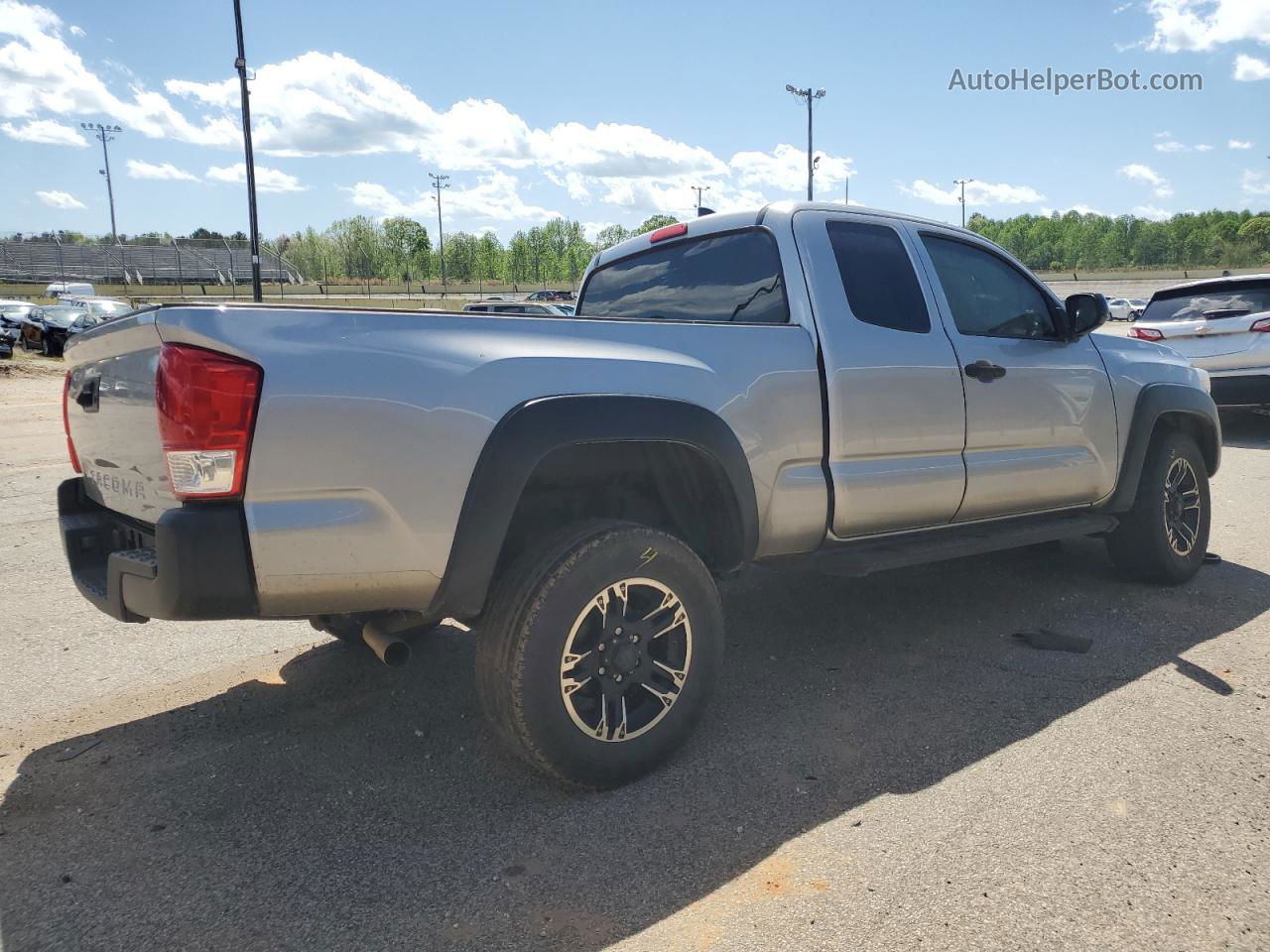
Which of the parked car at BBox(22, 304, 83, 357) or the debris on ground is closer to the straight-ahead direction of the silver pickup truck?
the debris on ground

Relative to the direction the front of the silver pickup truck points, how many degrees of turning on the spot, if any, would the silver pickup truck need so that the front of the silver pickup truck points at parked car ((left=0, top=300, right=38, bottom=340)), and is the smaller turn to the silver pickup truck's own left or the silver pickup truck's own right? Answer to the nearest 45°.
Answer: approximately 90° to the silver pickup truck's own left

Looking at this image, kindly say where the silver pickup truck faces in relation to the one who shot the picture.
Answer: facing away from the viewer and to the right of the viewer

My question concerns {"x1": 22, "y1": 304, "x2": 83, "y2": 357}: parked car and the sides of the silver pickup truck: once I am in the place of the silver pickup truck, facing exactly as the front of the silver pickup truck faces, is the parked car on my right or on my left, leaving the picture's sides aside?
on my left

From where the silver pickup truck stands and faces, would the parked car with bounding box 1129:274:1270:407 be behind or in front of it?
in front

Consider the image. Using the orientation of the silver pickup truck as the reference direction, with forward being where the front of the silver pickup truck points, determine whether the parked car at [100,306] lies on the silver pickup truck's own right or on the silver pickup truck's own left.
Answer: on the silver pickup truck's own left
